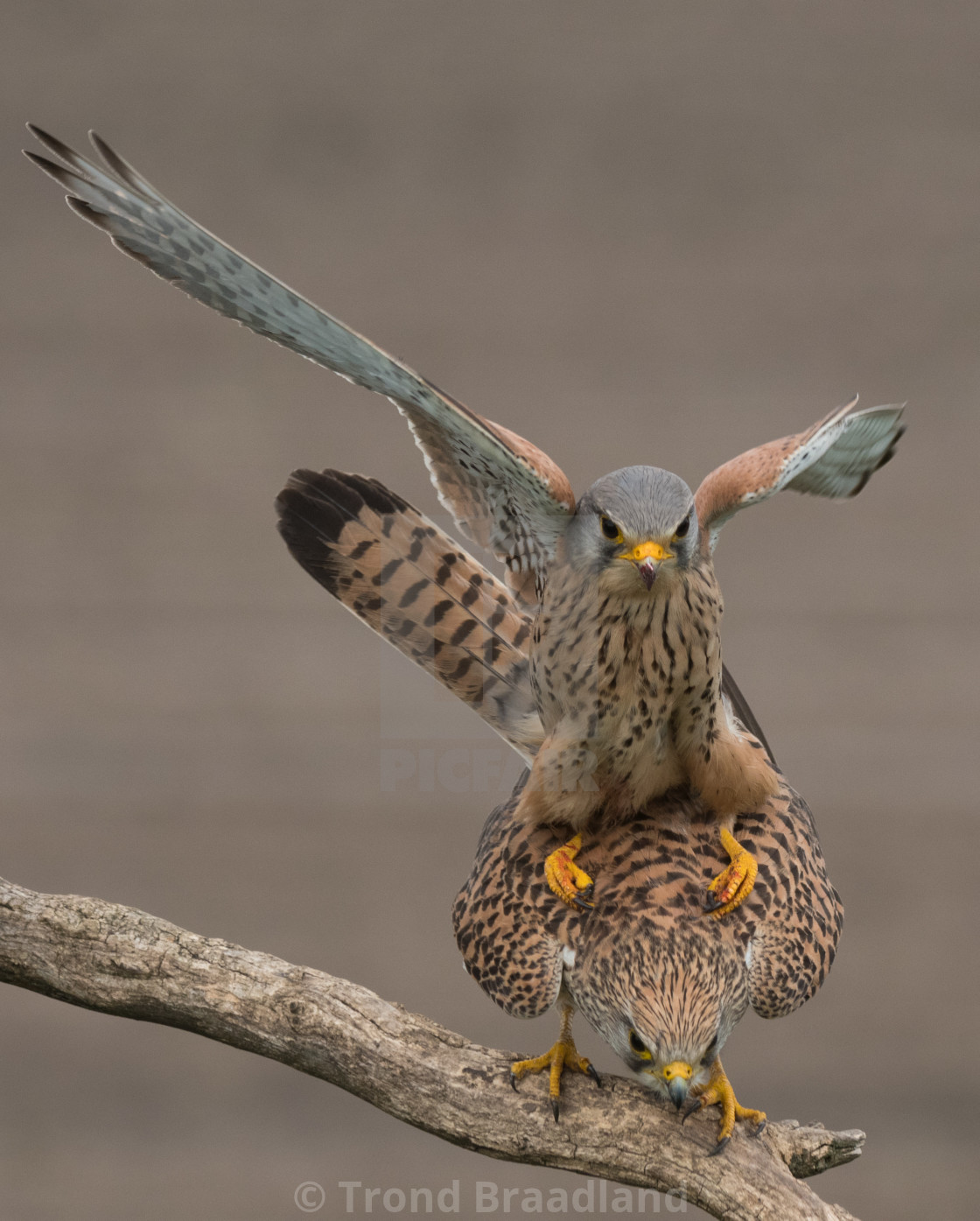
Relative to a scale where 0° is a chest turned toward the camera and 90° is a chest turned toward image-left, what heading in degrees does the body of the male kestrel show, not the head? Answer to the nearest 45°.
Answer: approximately 0°

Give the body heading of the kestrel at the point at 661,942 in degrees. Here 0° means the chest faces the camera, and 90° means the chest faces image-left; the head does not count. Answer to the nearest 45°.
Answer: approximately 0°
